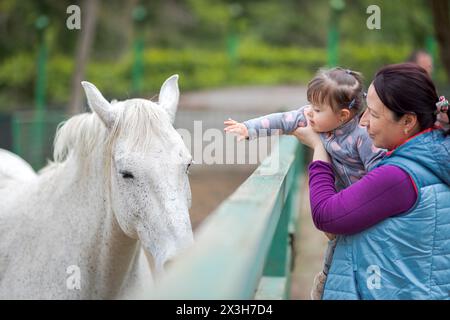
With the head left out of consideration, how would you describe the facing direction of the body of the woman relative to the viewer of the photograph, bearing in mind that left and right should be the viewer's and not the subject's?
facing to the left of the viewer

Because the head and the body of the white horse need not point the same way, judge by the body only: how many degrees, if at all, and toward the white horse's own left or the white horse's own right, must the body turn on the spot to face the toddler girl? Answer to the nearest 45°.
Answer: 0° — it already faces them

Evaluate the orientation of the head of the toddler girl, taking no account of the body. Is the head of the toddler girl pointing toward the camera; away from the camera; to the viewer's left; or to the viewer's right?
to the viewer's left

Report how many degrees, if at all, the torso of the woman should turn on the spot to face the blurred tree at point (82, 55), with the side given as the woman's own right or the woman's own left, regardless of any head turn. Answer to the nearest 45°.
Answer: approximately 45° to the woman's own right

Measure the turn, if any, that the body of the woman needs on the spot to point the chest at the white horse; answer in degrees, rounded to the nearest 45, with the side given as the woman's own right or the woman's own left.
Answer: approximately 45° to the woman's own right

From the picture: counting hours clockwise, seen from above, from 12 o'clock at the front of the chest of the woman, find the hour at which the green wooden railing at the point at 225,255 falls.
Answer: The green wooden railing is roughly at 10 o'clock from the woman.

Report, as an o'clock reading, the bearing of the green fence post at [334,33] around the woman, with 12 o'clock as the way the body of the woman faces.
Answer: The green fence post is roughly at 3 o'clock from the woman.

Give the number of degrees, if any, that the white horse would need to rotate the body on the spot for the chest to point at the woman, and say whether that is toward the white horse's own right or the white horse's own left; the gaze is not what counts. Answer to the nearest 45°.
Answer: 0° — it already faces them

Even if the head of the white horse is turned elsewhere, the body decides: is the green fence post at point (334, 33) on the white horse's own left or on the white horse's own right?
on the white horse's own left

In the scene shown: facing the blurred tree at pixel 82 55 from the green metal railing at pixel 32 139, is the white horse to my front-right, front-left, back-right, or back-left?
back-right

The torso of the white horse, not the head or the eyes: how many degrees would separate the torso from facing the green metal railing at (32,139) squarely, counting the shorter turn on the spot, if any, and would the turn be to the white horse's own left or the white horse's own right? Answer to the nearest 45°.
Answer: approximately 135° to the white horse's own left

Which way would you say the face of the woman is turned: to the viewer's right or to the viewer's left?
to the viewer's left

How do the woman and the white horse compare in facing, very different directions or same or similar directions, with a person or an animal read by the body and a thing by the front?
very different directions

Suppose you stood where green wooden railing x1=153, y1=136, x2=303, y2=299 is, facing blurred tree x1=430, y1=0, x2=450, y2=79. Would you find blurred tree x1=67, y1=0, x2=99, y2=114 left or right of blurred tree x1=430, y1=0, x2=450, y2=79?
left
